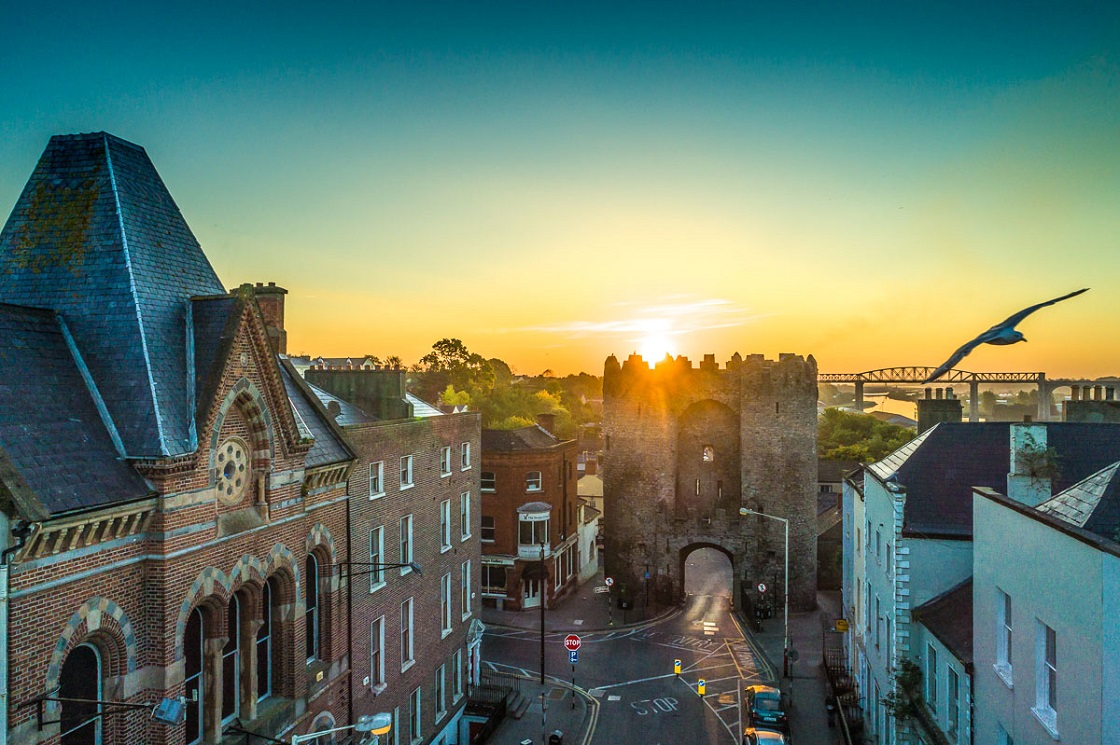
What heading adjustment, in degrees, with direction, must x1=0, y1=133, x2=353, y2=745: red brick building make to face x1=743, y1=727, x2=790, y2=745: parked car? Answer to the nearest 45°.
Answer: approximately 45° to its left

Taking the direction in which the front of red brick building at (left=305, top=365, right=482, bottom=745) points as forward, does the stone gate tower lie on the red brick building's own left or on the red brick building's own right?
on the red brick building's own left

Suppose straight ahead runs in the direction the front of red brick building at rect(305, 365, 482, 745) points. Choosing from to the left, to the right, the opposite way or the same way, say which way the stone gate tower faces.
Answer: to the right

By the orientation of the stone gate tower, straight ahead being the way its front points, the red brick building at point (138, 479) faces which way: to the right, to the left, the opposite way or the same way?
to the left

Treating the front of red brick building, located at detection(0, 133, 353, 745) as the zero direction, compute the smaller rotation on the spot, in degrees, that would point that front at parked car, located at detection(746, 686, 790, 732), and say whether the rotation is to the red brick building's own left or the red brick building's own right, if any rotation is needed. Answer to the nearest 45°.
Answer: approximately 45° to the red brick building's own left

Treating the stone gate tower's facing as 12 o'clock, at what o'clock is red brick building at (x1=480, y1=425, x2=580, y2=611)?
The red brick building is roughly at 2 o'clock from the stone gate tower.

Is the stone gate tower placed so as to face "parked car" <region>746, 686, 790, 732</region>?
yes
